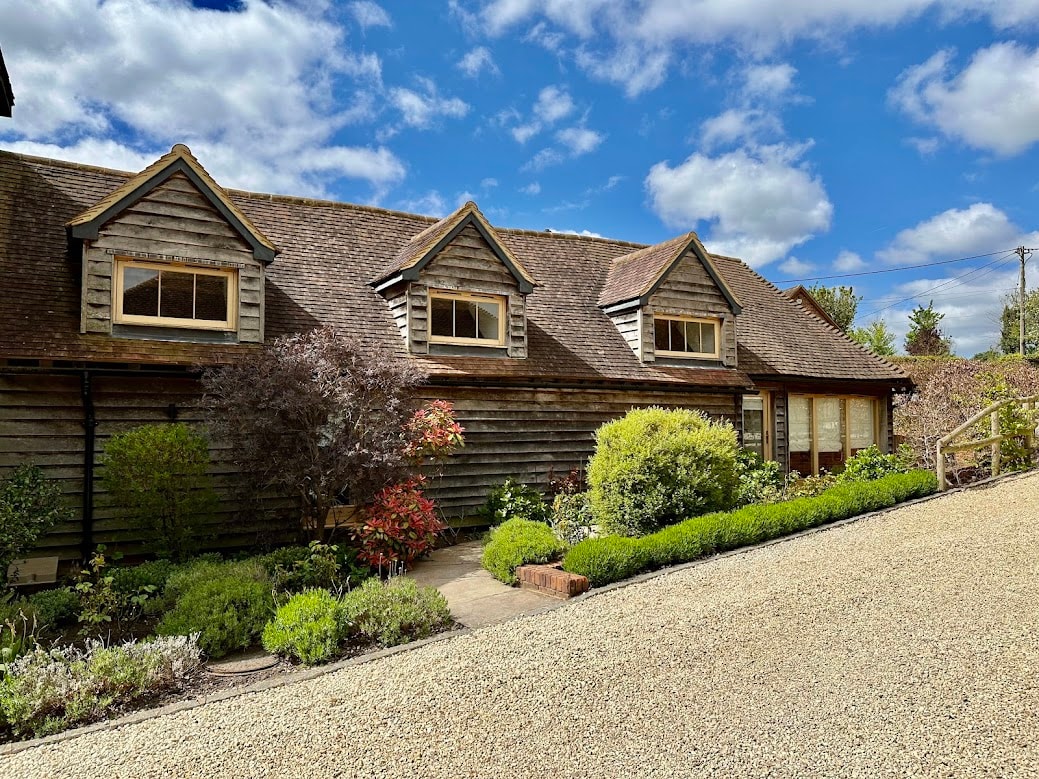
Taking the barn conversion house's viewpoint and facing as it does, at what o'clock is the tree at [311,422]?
The tree is roughly at 2 o'clock from the barn conversion house.

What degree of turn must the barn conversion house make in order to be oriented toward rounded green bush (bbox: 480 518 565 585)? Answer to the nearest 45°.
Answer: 0° — it already faces it

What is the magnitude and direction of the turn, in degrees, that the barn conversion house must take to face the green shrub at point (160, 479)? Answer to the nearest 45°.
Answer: approximately 90° to its right

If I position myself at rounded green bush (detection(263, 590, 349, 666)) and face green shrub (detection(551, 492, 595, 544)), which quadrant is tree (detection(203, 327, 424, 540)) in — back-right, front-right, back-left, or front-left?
front-left

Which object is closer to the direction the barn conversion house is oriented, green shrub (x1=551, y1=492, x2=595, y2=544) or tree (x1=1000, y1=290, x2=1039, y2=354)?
the green shrub

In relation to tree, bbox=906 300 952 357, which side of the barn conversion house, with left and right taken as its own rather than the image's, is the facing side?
left

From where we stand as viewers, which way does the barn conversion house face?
facing the viewer and to the right of the viewer

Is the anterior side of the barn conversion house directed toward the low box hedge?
yes

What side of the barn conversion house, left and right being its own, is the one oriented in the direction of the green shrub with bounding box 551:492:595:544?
front

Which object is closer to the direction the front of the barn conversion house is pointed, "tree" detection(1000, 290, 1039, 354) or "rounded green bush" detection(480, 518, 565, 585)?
the rounded green bush
